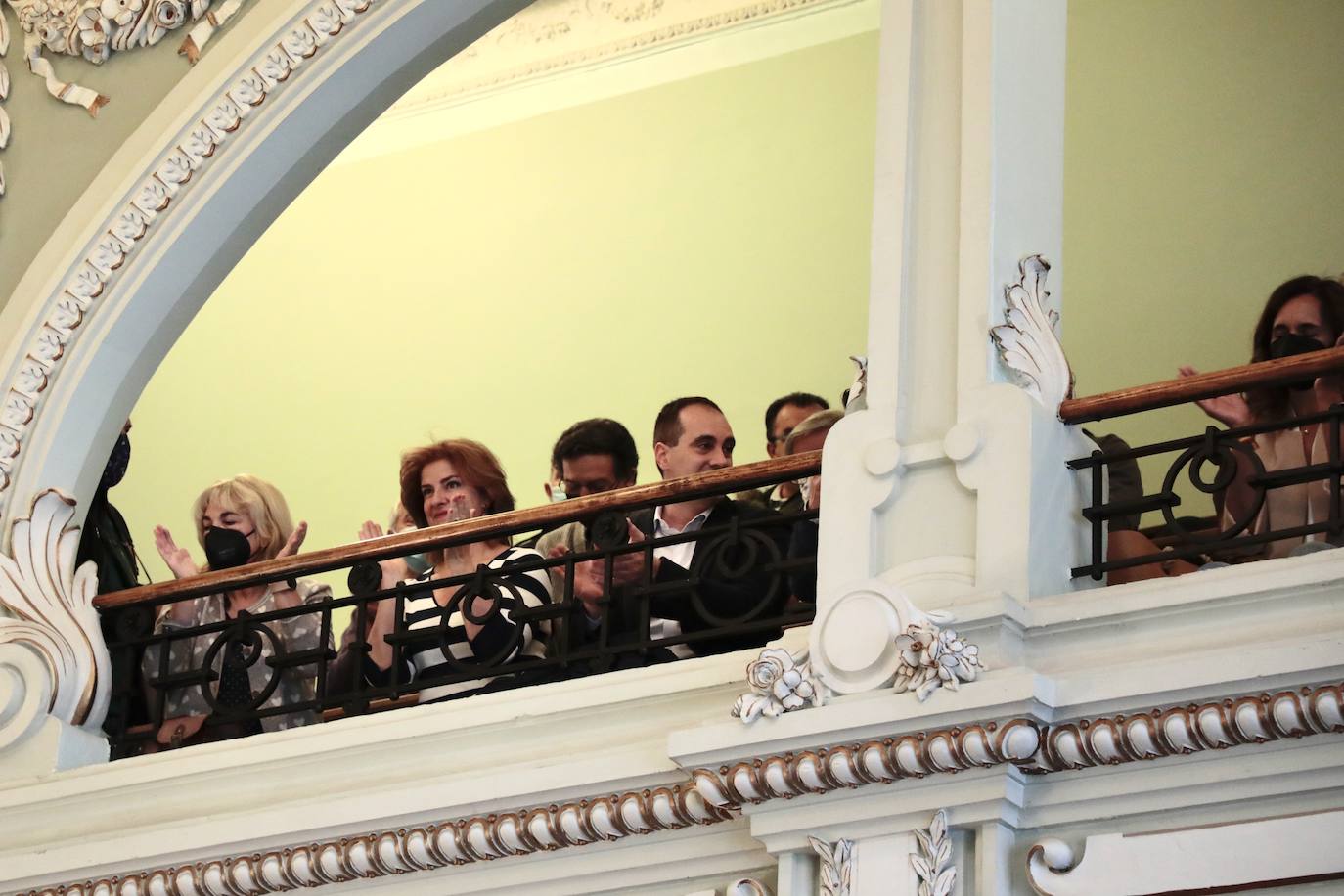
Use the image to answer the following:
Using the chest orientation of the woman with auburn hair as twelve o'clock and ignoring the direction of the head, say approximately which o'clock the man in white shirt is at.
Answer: The man in white shirt is roughly at 9 o'clock from the woman with auburn hair.

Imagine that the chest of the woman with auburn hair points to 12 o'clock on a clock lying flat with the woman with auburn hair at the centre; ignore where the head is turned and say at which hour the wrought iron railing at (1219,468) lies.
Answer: The wrought iron railing is roughly at 9 o'clock from the woman with auburn hair.

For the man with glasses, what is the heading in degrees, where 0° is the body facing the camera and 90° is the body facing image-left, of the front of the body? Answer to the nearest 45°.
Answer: approximately 315°

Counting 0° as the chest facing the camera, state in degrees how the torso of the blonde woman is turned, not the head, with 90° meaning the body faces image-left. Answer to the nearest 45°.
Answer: approximately 0°

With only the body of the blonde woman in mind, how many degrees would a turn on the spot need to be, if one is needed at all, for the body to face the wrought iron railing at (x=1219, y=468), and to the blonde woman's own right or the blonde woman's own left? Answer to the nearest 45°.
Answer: approximately 45° to the blonde woman's own left

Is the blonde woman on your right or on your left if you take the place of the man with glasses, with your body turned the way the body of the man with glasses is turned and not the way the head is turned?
on your right

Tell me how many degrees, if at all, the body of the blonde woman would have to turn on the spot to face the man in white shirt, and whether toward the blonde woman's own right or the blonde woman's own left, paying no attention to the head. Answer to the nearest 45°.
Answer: approximately 45° to the blonde woman's own left

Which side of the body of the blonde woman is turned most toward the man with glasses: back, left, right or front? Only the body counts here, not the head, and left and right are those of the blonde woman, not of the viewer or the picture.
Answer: left
